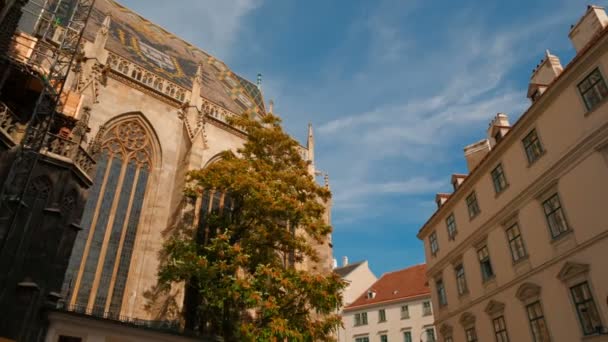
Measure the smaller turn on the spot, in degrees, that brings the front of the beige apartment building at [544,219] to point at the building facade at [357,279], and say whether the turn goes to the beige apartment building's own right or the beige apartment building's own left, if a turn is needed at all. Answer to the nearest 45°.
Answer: approximately 90° to the beige apartment building's own right

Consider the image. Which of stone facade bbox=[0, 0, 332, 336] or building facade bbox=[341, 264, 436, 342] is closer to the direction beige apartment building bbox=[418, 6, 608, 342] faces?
the stone facade

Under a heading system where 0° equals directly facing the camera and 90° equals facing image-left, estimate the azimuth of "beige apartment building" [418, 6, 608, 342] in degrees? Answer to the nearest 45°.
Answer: approximately 45°

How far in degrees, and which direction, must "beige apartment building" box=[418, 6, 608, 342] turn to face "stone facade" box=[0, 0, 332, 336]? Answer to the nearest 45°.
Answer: approximately 45° to its right

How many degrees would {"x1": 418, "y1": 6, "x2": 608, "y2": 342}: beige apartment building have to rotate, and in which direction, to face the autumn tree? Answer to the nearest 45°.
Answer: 0° — it already faces it

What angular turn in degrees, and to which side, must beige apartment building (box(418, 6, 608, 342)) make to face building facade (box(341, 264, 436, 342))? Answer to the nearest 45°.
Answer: approximately 90° to its right
